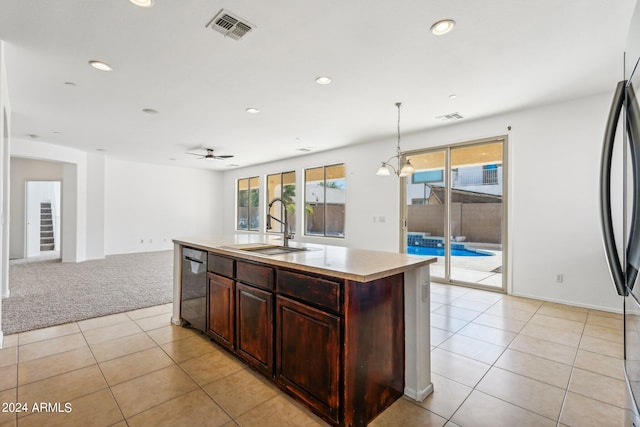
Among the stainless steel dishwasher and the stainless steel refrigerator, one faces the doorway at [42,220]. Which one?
the stainless steel refrigerator

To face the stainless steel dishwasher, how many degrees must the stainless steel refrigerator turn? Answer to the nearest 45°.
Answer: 0° — it already faces it

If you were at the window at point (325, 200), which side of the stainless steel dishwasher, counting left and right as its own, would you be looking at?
back

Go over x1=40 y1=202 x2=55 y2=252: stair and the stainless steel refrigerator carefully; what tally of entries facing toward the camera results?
1

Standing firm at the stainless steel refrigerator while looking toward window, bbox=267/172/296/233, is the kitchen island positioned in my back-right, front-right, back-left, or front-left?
front-left

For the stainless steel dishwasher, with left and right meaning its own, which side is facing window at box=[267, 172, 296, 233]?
back

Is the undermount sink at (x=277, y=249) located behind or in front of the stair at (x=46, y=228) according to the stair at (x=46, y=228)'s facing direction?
in front

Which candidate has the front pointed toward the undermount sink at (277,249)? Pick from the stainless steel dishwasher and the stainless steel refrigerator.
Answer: the stainless steel refrigerator

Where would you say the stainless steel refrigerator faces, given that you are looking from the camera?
facing to the left of the viewer

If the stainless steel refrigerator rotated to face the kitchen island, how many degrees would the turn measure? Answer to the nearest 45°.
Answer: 0° — it already faces it

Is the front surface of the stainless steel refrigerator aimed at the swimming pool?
no

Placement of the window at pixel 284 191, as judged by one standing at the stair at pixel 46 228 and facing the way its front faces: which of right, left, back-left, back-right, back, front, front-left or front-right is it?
front-left

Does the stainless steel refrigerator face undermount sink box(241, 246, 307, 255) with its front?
yes

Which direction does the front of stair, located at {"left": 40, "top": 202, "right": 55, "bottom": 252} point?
toward the camera

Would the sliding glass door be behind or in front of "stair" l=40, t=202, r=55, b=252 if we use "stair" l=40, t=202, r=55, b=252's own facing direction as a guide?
in front

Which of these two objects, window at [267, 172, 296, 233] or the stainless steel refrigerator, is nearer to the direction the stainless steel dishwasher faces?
the stainless steel refrigerator

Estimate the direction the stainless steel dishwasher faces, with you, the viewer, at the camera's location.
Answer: facing the viewer and to the left of the viewer
